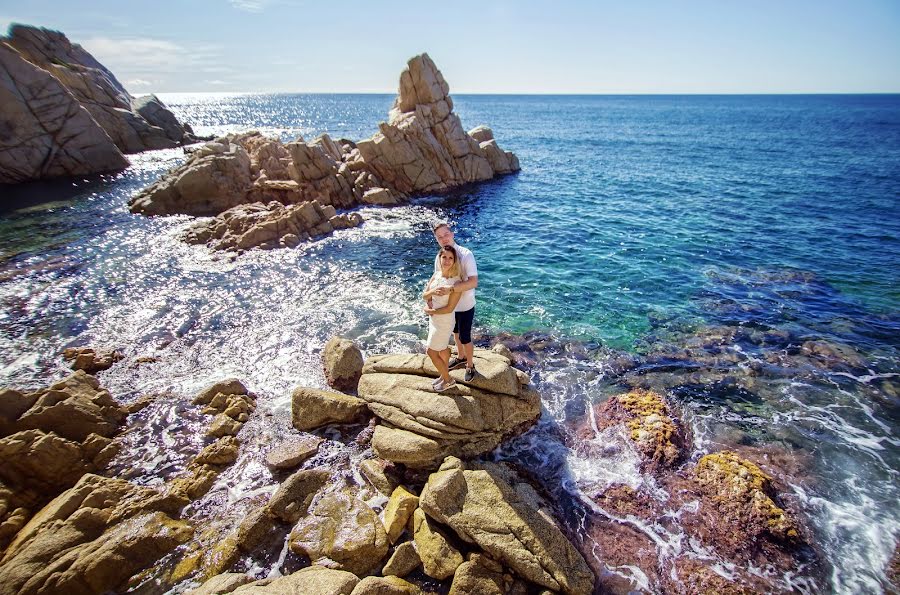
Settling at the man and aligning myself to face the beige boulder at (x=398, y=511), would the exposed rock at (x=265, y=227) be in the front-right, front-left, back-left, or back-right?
back-right

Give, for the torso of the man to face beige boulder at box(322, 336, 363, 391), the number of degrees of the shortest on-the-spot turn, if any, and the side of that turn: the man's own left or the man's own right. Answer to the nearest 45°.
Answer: approximately 90° to the man's own right

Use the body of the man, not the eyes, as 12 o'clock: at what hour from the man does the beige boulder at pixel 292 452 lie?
The beige boulder is roughly at 1 o'clock from the man.

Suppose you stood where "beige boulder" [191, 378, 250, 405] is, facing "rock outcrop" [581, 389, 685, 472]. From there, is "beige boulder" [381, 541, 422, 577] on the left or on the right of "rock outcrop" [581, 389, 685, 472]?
right

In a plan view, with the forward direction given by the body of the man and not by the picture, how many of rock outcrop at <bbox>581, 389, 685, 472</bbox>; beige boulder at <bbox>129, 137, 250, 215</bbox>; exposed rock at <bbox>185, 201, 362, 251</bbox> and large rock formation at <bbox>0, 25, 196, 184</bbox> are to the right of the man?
3

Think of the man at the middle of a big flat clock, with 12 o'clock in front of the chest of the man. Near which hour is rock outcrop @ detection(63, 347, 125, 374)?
The rock outcrop is roughly at 2 o'clock from the man.

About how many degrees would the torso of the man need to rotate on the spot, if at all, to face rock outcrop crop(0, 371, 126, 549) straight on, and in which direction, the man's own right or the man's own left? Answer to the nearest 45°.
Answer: approximately 45° to the man's own right

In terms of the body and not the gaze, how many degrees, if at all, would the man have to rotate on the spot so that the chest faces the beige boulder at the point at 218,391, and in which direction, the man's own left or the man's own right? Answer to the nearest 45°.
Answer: approximately 45° to the man's own right

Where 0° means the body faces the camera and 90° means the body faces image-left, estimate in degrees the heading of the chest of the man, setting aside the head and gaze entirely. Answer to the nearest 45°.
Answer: approximately 45°

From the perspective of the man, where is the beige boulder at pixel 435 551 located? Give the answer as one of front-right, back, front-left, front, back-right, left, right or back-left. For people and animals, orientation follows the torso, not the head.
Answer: front-left
